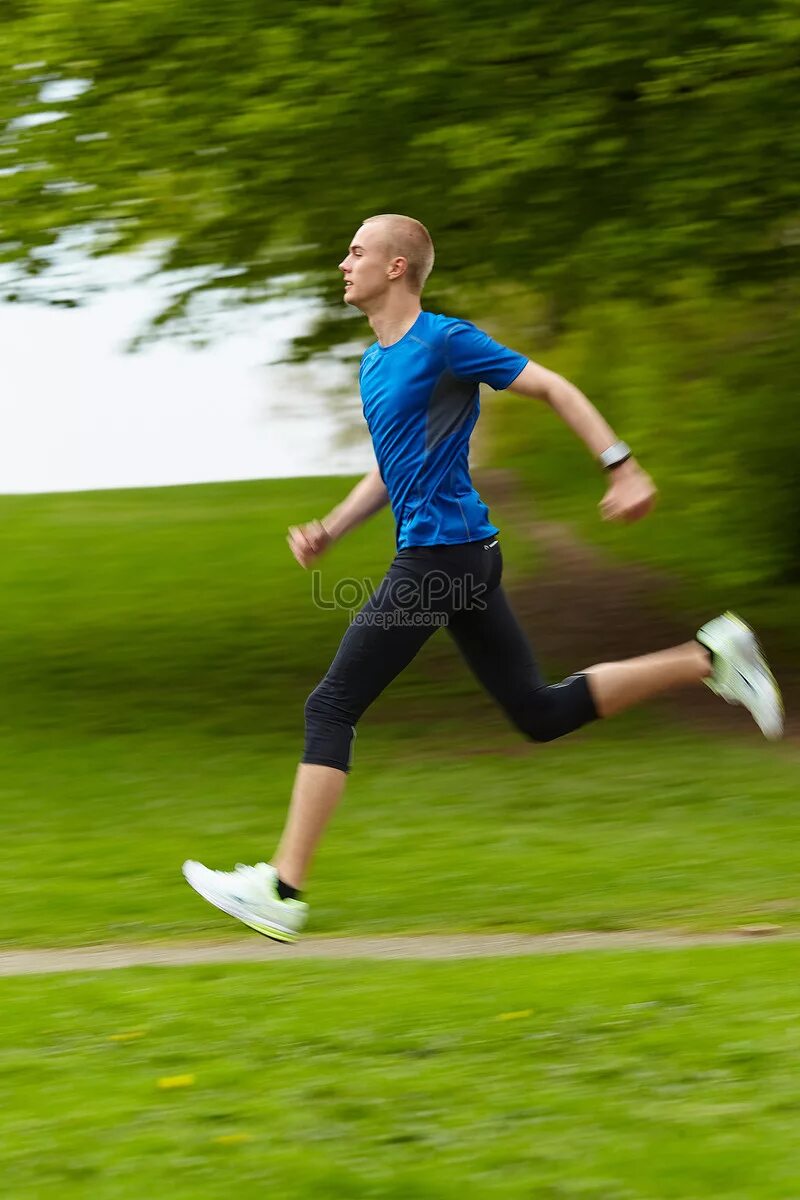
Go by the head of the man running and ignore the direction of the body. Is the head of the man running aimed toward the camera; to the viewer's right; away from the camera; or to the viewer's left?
to the viewer's left

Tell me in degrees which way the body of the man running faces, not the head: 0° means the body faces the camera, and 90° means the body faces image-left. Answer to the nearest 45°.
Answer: approximately 90°
